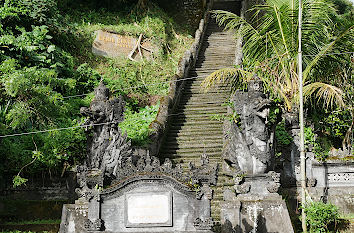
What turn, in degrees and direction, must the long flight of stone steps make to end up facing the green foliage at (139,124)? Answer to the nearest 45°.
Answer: approximately 90° to its right

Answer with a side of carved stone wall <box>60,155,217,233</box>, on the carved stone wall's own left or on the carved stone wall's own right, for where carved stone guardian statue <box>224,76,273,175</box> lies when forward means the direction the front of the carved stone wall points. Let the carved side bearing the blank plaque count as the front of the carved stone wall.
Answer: on the carved stone wall's own left

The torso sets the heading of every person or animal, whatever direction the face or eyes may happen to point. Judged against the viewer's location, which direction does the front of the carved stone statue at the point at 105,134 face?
facing the viewer and to the left of the viewer

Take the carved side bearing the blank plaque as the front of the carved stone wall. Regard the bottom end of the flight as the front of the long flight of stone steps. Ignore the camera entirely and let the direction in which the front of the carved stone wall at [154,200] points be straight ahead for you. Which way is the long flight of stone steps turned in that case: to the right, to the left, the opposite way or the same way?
the same way

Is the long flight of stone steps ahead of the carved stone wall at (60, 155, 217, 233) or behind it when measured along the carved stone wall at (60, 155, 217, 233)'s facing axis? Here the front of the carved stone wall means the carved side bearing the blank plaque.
behind

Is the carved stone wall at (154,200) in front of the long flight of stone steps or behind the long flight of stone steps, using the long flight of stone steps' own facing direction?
in front

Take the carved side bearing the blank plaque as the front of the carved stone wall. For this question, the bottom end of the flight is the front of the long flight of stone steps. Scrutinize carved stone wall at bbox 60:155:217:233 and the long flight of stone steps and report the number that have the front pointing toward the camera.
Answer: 2

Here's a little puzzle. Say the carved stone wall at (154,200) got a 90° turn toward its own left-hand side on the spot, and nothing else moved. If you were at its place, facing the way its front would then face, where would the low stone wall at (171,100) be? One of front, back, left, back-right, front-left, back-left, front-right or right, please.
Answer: left

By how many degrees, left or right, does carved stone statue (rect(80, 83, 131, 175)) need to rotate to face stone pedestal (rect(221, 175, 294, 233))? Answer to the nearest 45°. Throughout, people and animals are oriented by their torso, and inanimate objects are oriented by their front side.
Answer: approximately 90° to its left

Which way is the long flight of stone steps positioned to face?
toward the camera

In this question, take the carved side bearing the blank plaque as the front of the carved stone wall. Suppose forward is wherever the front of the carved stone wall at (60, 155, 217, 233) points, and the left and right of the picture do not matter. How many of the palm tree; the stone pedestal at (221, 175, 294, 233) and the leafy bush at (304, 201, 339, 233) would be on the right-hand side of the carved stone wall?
0

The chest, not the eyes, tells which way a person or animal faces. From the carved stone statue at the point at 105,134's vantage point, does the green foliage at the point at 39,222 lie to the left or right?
on its right

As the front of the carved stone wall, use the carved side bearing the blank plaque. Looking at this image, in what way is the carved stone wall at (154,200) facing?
toward the camera
